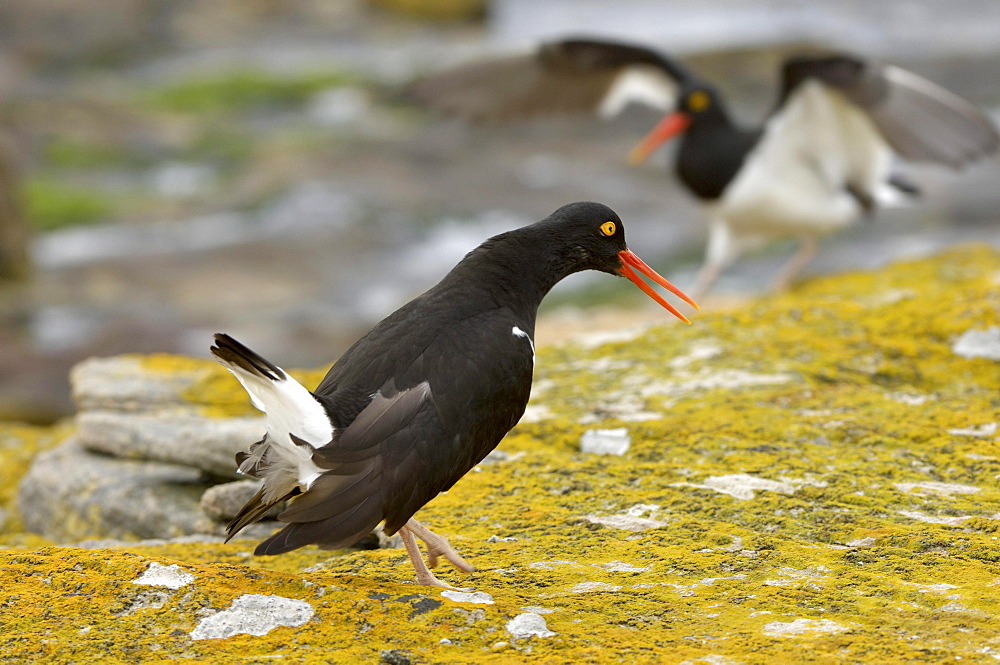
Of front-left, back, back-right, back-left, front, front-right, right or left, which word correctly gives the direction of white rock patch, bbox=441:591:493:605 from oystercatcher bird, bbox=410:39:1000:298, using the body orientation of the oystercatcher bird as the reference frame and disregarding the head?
front-left

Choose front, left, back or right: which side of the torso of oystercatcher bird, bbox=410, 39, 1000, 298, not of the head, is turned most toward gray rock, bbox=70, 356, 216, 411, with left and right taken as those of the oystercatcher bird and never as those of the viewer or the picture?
front

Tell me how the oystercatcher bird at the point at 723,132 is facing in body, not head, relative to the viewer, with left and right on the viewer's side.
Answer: facing the viewer and to the left of the viewer

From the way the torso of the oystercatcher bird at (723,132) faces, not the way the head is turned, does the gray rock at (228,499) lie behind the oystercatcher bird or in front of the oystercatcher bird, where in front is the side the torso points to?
in front

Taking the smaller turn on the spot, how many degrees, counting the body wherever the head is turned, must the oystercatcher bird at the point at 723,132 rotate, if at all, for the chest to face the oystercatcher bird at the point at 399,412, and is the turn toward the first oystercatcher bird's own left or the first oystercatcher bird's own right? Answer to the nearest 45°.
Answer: approximately 45° to the first oystercatcher bird's own left

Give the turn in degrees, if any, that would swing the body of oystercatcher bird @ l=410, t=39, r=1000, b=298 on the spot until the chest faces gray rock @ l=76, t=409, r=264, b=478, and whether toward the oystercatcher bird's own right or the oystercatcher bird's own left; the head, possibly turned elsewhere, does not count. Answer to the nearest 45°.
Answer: approximately 45° to the oystercatcher bird's own left
